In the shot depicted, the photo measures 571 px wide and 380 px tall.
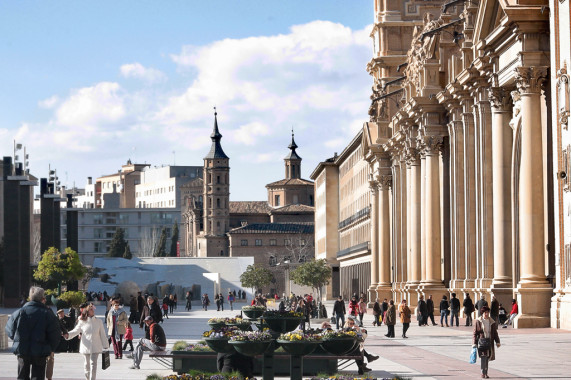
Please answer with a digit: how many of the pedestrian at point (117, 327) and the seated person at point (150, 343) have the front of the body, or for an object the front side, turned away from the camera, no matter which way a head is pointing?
0

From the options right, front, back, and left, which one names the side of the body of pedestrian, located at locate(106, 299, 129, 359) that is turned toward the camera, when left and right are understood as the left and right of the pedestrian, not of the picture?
front

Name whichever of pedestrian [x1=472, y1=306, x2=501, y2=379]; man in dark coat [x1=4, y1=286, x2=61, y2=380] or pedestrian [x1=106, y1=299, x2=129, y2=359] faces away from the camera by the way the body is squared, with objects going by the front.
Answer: the man in dark coat

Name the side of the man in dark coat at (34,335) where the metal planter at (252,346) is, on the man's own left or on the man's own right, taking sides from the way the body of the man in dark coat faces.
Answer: on the man's own right

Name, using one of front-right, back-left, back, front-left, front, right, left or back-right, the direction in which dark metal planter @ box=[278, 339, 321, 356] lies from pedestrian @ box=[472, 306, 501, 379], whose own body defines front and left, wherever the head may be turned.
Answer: front-right

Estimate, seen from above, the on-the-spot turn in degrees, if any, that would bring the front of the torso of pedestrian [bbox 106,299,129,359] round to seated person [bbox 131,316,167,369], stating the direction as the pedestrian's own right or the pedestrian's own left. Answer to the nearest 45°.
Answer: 0° — they already face them

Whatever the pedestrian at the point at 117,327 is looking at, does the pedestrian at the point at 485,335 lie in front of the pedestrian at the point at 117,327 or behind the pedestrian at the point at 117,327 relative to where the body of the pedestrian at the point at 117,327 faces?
in front

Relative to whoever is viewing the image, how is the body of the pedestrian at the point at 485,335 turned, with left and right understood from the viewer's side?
facing the viewer

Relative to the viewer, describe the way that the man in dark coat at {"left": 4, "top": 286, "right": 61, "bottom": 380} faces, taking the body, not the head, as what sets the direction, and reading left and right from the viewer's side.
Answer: facing away from the viewer

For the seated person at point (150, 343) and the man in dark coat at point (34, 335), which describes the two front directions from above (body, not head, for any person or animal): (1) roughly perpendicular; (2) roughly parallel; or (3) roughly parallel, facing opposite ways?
roughly perpendicular
